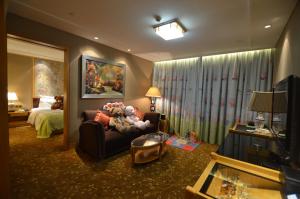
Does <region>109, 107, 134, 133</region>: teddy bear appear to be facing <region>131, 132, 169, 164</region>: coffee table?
yes

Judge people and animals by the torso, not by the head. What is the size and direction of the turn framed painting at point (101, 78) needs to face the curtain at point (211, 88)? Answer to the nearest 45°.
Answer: approximately 45° to its left

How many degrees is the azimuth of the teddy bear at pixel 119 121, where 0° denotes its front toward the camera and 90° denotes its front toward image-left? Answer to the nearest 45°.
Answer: approximately 315°

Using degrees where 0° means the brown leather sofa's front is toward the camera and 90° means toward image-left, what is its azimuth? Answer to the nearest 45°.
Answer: approximately 315°

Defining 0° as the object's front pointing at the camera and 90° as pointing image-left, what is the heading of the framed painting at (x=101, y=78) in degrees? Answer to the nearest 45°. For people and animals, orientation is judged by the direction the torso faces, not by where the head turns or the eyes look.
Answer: approximately 315°

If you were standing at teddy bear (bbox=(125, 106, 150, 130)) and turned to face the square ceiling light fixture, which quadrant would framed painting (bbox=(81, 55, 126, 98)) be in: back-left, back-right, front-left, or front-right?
back-right

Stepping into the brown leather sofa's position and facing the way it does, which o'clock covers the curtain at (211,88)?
The curtain is roughly at 10 o'clock from the brown leather sofa.
